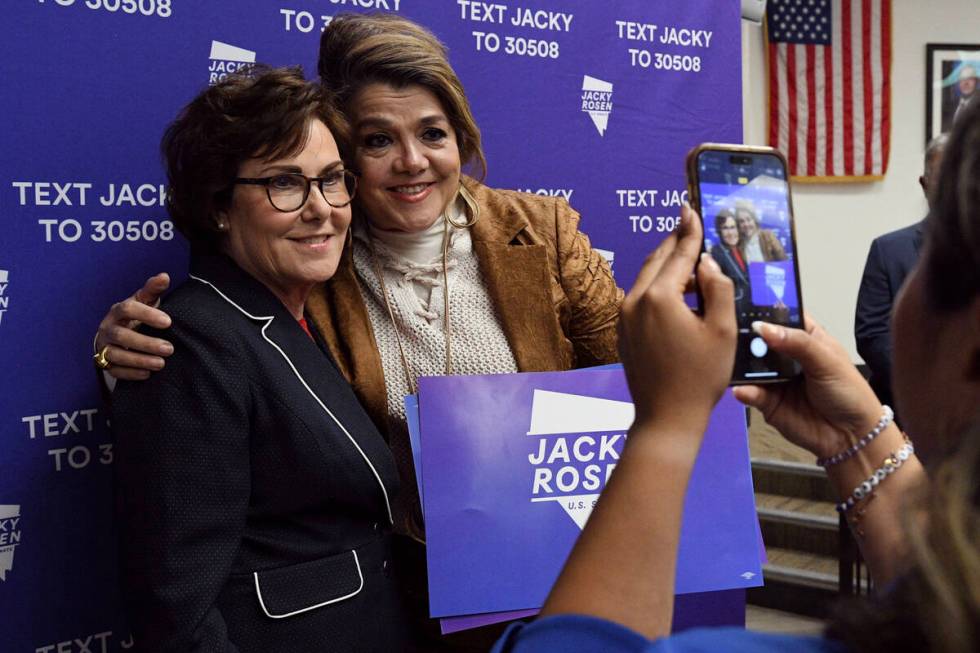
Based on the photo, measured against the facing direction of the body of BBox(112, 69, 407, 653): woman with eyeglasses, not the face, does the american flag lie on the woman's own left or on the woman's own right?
on the woman's own left

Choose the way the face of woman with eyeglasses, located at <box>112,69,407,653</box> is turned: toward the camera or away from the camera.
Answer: toward the camera

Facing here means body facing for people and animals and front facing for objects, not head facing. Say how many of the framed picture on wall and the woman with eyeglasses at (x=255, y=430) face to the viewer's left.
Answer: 0

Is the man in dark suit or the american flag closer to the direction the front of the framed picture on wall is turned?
the man in dark suit

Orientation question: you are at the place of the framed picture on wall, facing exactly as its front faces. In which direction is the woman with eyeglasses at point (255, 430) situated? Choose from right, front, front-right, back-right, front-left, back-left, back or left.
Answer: front

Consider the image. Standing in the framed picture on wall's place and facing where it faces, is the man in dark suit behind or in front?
in front

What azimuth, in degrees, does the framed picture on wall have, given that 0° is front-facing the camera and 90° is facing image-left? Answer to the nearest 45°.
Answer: approximately 0°

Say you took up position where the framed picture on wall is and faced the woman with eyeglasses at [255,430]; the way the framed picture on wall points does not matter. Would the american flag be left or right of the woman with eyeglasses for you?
right

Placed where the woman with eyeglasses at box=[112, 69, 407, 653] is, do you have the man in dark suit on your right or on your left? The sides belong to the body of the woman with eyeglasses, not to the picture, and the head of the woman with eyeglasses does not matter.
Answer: on your left

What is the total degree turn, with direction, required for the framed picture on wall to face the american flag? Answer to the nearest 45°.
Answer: approximately 45° to its right
